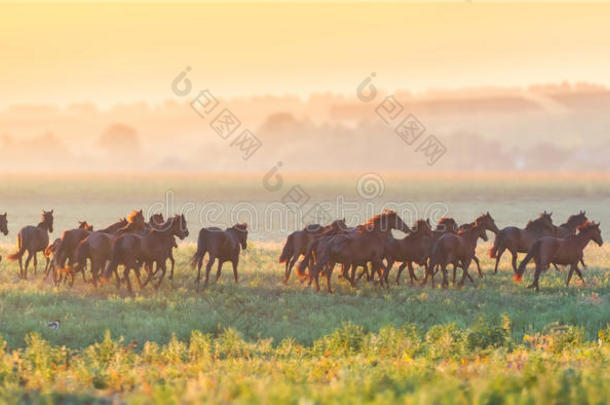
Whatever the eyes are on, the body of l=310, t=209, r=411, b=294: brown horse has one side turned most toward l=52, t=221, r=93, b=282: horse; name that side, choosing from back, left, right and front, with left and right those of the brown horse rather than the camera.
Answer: back

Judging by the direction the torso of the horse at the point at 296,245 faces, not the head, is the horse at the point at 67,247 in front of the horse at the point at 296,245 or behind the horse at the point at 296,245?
behind

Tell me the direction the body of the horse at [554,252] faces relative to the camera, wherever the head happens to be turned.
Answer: to the viewer's right

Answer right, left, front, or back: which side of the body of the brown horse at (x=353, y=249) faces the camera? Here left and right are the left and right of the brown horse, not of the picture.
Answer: right

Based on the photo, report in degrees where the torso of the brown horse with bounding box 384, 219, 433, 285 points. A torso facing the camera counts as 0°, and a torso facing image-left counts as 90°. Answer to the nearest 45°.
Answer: approximately 270°

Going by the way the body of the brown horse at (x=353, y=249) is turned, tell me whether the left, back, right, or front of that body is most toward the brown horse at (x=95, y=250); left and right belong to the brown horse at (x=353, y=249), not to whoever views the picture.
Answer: back

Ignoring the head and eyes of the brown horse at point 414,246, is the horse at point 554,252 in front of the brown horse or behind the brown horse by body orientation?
in front

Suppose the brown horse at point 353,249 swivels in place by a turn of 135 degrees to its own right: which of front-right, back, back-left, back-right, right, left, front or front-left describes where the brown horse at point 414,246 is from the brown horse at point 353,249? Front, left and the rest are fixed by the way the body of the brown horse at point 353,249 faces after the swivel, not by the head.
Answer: back

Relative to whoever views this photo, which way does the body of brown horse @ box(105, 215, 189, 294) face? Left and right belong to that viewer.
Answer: facing to the right of the viewer

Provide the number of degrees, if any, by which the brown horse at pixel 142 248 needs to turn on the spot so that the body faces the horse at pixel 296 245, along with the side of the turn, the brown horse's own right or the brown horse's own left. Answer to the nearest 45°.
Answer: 0° — it already faces it

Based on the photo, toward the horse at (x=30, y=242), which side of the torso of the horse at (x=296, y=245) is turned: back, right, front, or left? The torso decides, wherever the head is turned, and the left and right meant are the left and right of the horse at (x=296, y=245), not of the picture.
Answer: back

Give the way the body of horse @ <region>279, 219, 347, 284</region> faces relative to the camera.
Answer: to the viewer's right

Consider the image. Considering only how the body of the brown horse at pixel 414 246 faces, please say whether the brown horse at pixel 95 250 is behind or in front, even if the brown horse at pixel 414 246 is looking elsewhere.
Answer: behind

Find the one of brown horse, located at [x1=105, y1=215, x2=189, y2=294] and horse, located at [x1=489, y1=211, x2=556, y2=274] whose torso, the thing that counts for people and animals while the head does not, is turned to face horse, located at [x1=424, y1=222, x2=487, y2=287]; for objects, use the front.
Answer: the brown horse

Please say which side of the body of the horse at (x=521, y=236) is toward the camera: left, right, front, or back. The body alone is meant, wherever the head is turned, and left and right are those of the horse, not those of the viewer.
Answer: right
